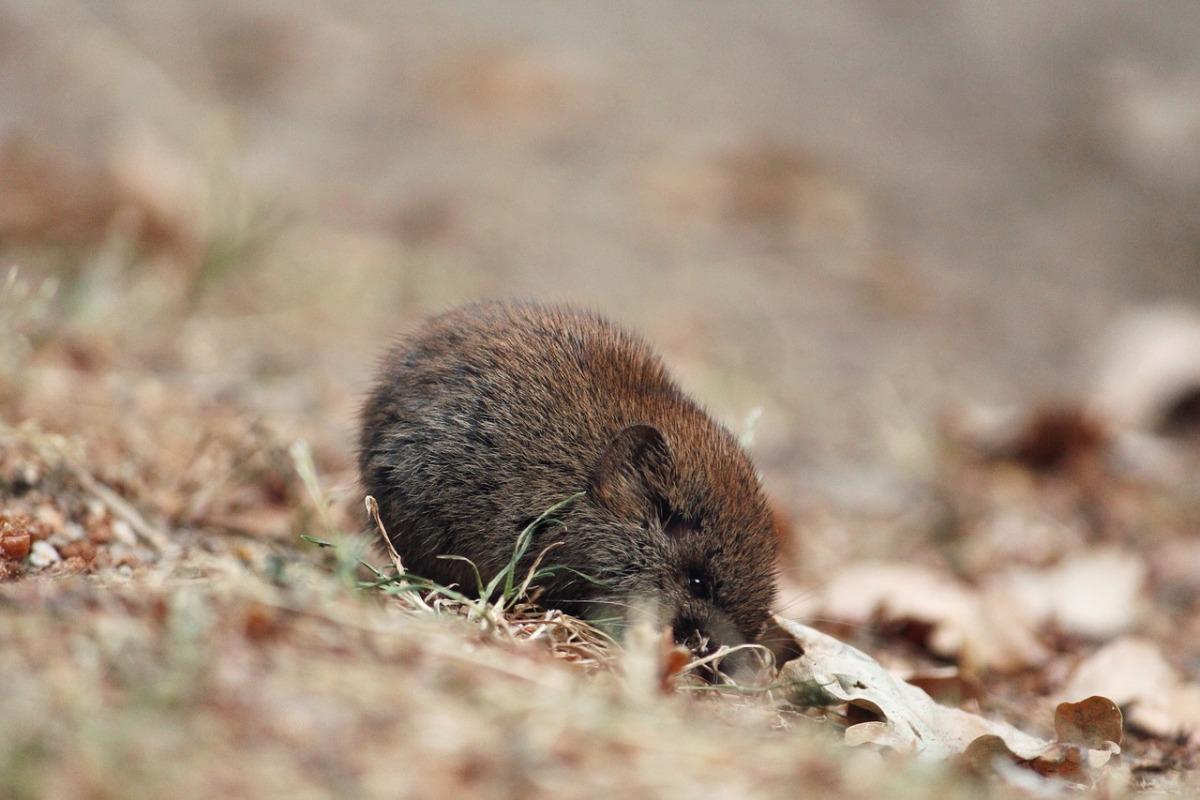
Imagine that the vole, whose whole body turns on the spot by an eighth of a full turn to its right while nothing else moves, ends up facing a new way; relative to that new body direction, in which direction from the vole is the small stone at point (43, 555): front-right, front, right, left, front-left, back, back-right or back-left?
right

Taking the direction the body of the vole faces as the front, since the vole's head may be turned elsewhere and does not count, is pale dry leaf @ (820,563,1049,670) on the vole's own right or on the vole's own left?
on the vole's own left

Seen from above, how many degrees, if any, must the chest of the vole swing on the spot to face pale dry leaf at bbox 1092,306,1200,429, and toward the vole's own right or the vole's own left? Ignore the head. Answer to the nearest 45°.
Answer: approximately 90° to the vole's own left

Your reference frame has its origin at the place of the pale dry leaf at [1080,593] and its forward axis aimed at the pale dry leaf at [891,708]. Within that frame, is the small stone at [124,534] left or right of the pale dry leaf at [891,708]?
right

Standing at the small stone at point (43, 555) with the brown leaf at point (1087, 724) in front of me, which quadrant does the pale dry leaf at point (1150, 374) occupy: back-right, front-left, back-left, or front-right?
front-left

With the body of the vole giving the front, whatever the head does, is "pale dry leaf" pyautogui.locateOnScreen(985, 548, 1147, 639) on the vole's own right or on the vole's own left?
on the vole's own left

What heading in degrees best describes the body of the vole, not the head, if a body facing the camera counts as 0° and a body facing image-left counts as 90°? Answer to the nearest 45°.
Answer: approximately 315°

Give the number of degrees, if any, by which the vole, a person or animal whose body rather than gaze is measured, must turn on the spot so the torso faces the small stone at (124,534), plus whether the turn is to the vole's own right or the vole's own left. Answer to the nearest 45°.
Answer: approximately 180°

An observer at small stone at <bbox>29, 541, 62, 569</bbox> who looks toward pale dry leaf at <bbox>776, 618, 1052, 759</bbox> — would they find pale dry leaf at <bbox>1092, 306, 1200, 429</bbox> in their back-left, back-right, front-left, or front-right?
front-left

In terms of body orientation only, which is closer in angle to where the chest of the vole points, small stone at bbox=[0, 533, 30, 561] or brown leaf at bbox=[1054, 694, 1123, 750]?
the brown leaf

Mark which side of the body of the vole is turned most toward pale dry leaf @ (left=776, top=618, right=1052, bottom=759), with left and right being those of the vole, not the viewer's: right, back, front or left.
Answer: front

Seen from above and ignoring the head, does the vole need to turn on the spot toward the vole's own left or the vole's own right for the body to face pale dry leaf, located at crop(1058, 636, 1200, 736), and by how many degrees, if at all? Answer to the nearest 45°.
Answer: approximately 45° to the vole's own left
